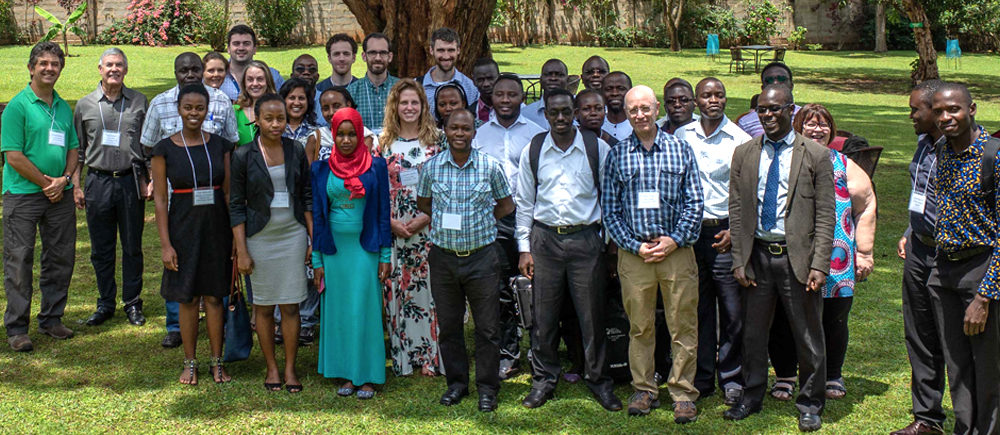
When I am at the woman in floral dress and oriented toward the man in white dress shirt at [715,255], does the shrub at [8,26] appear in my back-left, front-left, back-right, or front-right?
back-left

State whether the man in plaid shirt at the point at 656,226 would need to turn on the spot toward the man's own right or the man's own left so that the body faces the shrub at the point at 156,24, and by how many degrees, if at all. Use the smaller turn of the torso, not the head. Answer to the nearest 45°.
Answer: approximately 135° to the man's own right

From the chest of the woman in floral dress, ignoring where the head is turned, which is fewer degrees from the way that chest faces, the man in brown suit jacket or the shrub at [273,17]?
the man in brown suit jacket

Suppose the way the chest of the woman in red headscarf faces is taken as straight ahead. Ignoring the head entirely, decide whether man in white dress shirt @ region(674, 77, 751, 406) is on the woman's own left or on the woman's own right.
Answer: on the woman's own left

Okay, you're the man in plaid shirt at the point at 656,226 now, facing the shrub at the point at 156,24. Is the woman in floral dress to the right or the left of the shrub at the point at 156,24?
left

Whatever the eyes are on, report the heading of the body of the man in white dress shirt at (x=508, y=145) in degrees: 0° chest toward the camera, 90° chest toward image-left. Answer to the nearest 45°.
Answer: approximately 0°

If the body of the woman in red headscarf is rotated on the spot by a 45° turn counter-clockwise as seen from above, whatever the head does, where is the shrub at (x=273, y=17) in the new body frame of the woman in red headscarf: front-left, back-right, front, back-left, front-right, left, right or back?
back-left

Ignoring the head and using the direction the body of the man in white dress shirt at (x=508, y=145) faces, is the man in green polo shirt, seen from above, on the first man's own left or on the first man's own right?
on the first man's own right
